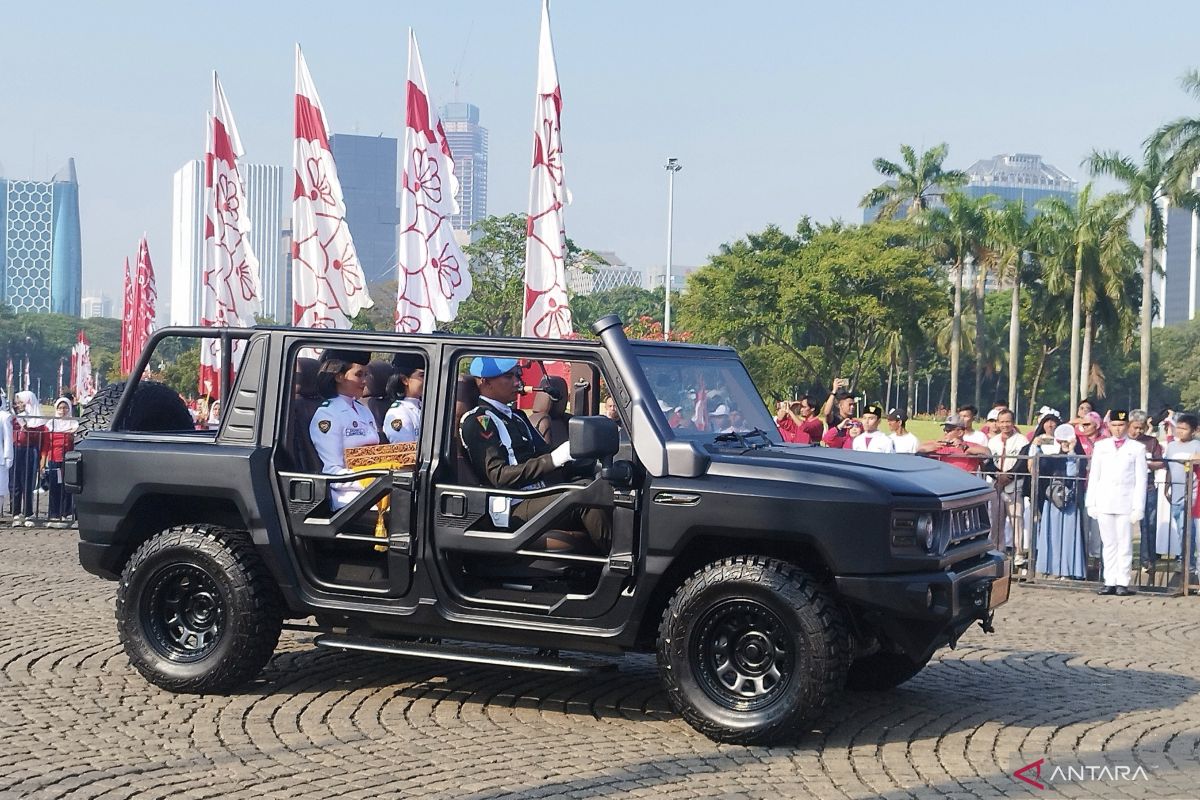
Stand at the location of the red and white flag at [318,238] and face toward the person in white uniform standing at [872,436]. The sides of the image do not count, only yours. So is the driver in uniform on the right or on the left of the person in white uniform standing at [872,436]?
right

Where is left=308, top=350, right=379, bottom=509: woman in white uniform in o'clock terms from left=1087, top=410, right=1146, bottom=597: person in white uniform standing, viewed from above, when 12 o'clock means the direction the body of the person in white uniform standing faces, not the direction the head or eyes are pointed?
The woman in white uniform is roughly at 1 o'clock from the person in white uniform standing.

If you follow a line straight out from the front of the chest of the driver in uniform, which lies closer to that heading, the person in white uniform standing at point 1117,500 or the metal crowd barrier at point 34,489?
the person in white uniform standing

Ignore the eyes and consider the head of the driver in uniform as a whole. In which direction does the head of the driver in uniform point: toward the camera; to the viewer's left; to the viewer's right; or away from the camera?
to the viewer's right

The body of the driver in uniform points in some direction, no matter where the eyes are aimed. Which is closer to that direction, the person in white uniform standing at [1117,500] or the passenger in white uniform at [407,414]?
the person in white uniform standing

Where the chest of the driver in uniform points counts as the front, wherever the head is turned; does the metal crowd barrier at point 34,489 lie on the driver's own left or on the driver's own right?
on the driver's own left

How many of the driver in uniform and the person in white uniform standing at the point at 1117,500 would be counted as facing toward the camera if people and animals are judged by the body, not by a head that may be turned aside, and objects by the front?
1

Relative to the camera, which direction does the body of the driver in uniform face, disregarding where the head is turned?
to the viewer's right

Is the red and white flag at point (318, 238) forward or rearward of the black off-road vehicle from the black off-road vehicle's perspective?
rearward

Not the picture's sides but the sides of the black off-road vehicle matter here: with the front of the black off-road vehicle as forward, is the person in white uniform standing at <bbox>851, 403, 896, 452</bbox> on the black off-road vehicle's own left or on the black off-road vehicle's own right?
on the black off-road vehicle's own left
